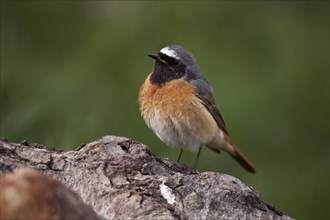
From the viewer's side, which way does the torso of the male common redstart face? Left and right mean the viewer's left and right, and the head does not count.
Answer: facing the viewer and to the left of the viewer
